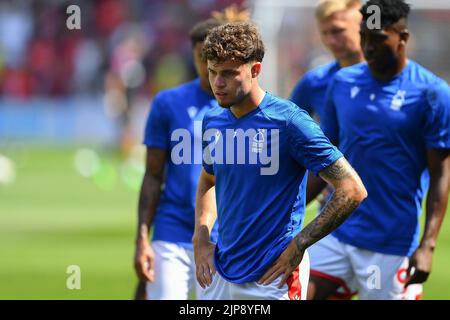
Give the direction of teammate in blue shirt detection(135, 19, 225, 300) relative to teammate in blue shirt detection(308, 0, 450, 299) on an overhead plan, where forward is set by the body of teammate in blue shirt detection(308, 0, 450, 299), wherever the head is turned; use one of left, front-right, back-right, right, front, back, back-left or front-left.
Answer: front-right
